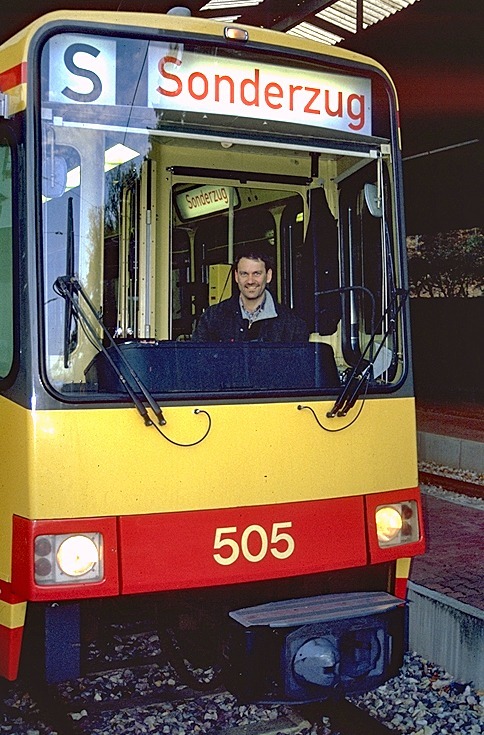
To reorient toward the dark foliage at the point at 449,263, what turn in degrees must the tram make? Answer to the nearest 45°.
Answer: approximately 135° to its left
